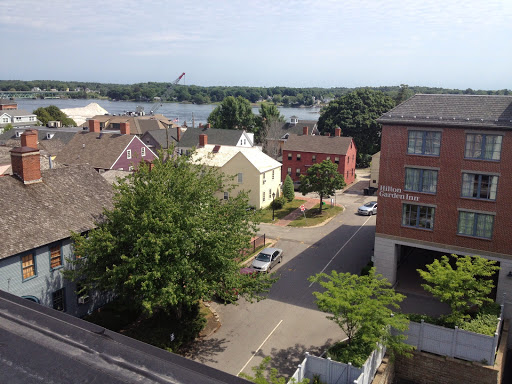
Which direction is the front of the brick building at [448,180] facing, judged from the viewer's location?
facing the viewer

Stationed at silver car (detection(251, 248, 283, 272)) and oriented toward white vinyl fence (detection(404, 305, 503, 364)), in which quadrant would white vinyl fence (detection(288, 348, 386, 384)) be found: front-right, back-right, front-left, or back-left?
front-right

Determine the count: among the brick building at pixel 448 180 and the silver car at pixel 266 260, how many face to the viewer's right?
0

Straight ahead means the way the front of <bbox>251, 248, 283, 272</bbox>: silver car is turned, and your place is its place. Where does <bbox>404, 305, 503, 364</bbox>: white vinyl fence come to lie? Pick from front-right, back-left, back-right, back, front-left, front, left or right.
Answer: left

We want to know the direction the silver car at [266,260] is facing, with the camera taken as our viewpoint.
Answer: facing the viewer and to the left of the viewer

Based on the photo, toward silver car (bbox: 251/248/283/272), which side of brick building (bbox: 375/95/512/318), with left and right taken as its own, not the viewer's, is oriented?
right

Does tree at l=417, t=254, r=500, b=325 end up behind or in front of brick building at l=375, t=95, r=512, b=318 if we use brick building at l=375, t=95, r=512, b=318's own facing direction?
in front

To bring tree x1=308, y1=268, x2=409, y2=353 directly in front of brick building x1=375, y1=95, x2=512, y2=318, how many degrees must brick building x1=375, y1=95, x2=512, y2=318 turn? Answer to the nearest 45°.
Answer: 0° — it already faces it
